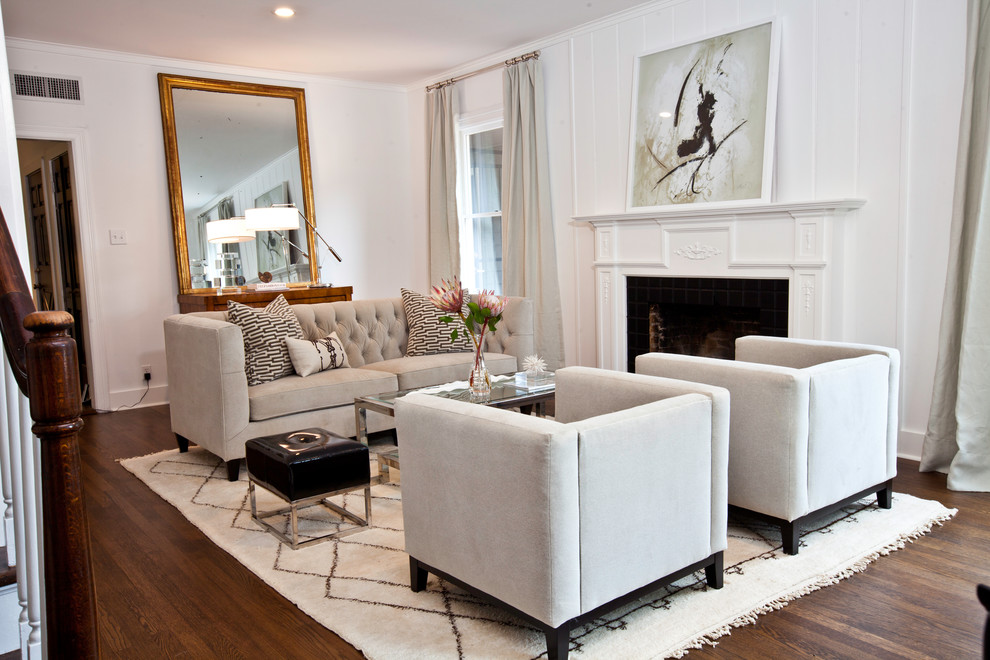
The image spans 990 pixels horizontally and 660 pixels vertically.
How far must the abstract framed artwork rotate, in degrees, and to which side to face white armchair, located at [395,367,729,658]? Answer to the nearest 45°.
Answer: approximately 45° to its left

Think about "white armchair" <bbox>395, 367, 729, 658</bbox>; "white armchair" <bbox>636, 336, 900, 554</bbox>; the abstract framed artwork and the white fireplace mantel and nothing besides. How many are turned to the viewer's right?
0

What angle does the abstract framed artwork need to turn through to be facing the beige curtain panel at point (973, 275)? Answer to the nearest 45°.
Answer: approximately 90° to its left

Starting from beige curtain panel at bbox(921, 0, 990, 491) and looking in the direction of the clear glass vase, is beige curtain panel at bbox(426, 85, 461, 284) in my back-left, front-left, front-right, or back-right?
front-right

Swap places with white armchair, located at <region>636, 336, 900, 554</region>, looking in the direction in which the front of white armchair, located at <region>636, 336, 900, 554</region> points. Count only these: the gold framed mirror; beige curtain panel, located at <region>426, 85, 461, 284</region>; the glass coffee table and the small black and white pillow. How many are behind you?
0

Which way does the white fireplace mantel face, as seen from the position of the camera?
facing the viewer and to the left of the viewer

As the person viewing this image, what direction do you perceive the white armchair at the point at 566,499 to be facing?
facing away from the viewer and to the left of the viewer

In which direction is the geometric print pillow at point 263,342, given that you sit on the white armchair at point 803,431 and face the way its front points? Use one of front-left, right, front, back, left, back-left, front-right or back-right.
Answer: front-left

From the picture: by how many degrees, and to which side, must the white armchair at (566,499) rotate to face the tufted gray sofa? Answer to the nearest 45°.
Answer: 0° — it already faces it

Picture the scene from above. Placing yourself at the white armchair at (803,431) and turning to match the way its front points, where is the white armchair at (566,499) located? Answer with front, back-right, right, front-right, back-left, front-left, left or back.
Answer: left

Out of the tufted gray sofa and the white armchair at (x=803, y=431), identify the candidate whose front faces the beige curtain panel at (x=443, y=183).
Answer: the white armchair

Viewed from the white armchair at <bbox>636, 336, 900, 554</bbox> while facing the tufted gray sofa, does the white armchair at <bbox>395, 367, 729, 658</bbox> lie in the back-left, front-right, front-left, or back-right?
front-left

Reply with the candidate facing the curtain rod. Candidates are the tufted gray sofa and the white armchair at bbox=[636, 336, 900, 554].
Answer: the white armchair

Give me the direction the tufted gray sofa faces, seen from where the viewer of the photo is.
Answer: facing the viewer and to the right of the viewer

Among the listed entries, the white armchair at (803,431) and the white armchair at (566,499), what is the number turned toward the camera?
0

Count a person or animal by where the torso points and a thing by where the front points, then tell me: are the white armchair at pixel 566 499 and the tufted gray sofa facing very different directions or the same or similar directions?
very different directions

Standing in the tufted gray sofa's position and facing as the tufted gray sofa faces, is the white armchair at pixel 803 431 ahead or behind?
ahead

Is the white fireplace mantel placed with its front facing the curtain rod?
no

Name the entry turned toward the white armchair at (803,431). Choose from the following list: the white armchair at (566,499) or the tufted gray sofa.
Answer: the tufted gray sofa

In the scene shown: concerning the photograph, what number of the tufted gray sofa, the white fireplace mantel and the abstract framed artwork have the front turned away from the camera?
0

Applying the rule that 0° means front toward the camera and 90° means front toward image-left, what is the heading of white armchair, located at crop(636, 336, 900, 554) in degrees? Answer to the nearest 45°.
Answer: approximately 135°

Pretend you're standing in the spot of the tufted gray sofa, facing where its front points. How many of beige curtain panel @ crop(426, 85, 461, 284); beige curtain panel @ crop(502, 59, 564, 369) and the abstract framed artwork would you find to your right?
0

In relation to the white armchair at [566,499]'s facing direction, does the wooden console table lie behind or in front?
in front
